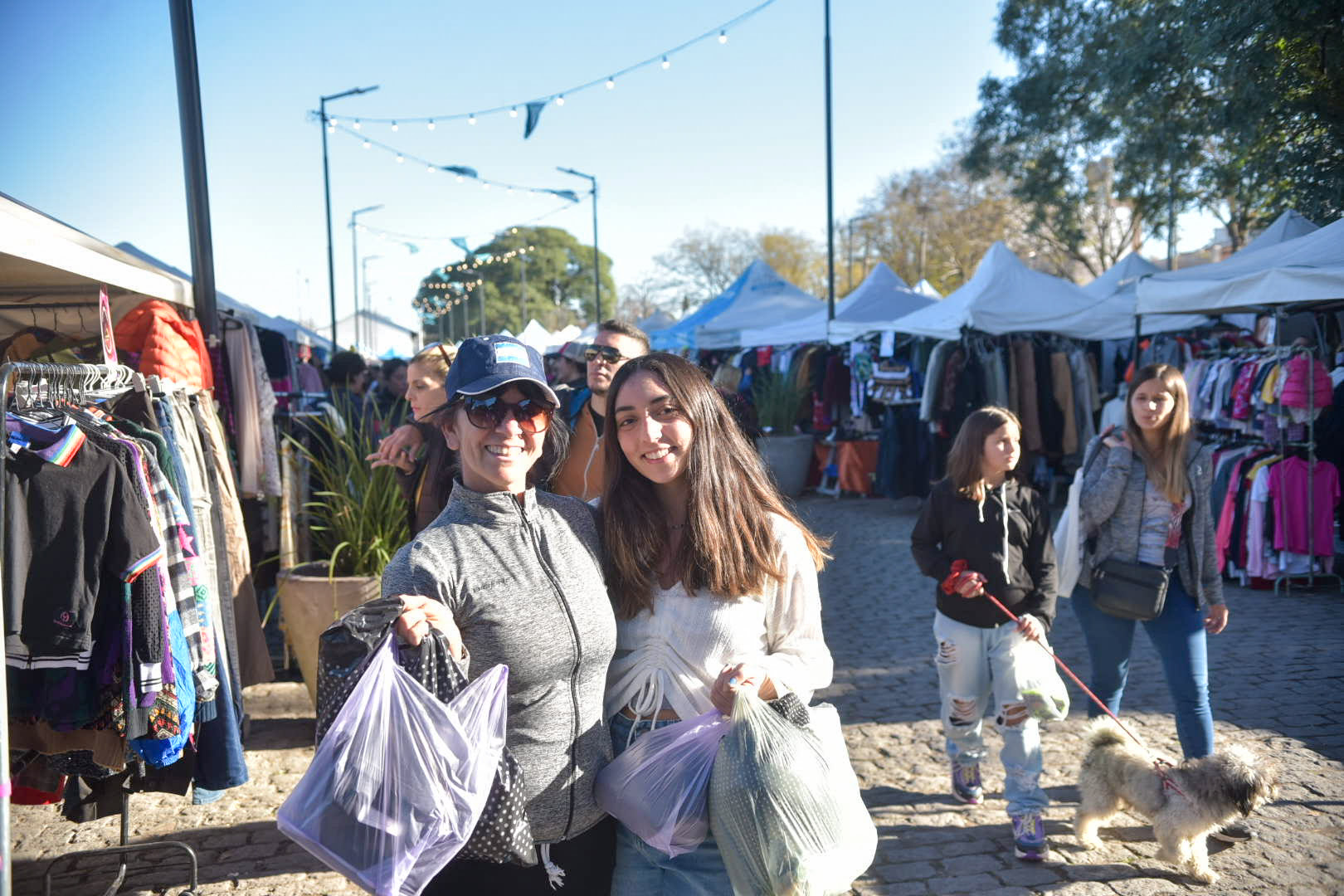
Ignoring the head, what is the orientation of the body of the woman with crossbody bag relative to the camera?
toward the camera

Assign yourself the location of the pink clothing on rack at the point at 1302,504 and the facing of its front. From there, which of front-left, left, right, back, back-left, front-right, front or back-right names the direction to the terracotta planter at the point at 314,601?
front-right

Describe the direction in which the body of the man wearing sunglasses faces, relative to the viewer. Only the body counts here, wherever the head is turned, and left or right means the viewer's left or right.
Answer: facing the viewer and to the left of the viewer

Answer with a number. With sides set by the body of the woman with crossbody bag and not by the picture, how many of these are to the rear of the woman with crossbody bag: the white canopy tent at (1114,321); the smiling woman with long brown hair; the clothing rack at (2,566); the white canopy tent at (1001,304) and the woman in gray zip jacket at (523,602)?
2

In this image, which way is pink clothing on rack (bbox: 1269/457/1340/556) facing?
toward the camera

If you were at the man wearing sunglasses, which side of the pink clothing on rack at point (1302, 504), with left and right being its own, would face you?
front

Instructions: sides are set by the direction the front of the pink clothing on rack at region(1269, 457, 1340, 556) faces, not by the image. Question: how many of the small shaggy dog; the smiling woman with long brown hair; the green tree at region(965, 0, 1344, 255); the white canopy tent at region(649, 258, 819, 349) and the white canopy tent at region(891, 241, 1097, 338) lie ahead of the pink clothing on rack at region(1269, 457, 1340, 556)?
2

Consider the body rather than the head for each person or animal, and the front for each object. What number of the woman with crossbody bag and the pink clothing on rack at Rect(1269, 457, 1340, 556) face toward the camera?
2

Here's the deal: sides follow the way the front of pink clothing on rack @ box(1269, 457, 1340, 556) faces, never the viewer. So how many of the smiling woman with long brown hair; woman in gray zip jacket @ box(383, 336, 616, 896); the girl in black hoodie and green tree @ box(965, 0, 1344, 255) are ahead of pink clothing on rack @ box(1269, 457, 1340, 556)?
3

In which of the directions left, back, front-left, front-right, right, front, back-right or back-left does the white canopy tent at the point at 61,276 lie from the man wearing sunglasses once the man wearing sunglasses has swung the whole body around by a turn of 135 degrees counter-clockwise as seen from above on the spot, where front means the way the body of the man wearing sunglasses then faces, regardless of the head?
back

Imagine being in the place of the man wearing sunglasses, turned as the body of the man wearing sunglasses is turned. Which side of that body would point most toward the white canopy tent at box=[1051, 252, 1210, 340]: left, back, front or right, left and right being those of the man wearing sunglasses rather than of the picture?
back

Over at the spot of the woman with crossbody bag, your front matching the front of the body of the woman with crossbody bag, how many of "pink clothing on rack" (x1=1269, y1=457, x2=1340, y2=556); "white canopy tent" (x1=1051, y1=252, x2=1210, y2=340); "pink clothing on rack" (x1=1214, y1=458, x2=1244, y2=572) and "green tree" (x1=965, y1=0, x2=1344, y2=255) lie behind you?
4
